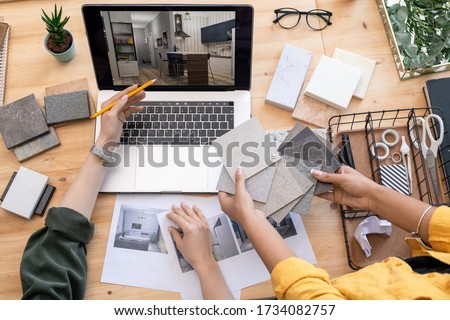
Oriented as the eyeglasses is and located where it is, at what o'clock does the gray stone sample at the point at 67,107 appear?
The gray stone sample is roughly at 2 o'clock from the eyeglasses.

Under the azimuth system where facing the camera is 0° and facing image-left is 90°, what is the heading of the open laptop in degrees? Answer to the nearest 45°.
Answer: approximately 0°

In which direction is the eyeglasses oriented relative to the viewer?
toward the camera

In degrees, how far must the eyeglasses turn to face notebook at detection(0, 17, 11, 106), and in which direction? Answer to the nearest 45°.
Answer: approximately 90° to its right

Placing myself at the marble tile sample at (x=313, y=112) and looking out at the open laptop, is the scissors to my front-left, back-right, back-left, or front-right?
back-left

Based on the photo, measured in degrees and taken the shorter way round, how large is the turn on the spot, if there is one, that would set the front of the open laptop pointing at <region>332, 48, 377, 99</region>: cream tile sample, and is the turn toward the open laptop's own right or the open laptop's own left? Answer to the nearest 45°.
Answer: approximately 90° to the open laptop's own left

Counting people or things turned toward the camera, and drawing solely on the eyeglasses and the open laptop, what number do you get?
2

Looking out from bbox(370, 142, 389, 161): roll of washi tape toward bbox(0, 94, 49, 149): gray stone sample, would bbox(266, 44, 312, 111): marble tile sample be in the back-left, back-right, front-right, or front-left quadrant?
front-right

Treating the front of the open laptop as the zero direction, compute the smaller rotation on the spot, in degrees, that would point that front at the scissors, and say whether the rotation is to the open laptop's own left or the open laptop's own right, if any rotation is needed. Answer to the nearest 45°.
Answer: approximately 90° to the open laptop's own left

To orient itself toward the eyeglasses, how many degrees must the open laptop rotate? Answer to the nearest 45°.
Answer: approximately 90° to its left

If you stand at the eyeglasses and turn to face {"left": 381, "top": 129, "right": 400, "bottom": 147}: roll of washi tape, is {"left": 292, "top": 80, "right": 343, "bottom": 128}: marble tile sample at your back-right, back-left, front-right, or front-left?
front-right
